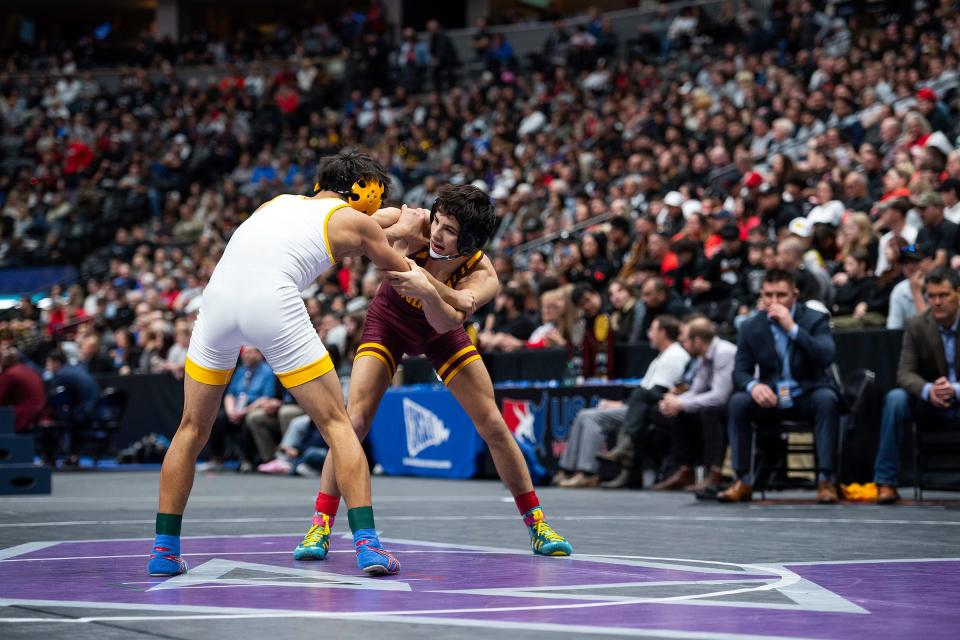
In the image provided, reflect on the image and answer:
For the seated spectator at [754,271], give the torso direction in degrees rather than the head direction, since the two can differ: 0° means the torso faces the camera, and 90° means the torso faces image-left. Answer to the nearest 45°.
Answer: approximately 45°

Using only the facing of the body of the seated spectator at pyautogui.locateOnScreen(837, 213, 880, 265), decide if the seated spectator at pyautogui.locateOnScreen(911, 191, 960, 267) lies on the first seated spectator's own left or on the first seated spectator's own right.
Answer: on the first seated spectator's own left

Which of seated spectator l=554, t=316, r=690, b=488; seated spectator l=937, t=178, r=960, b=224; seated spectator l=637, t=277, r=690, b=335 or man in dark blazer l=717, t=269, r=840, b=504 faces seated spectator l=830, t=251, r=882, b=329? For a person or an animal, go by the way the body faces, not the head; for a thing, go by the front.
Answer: seated spectator l=937, t=178, r=960, b=224

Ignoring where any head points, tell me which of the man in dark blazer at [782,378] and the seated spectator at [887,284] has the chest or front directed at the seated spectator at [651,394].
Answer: the seated spectator at [887,284]

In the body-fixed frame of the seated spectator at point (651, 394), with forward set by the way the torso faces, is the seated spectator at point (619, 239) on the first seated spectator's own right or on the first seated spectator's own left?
on the first seated spectator's own right

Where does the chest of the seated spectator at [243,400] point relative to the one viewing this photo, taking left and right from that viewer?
facing the viewer and to the left of the viewer

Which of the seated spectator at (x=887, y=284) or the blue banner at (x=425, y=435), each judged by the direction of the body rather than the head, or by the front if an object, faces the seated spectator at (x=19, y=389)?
the seated spectator at (x=887, y=284)

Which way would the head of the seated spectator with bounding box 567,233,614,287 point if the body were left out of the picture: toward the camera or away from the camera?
toward the camera

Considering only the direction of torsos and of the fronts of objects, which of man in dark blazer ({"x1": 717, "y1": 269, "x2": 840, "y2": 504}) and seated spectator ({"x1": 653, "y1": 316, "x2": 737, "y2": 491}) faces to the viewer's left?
the seated spectator

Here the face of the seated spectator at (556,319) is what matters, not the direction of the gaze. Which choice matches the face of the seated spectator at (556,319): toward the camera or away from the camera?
toward the camera

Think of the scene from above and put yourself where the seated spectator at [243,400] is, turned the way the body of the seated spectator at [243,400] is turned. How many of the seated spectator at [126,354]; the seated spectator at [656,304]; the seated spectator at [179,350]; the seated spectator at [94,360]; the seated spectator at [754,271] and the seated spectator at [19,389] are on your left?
2

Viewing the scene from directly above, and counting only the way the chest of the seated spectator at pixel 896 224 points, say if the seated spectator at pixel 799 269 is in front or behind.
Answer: in front

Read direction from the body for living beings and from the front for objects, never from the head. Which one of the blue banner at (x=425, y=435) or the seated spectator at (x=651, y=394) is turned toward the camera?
the blue banner

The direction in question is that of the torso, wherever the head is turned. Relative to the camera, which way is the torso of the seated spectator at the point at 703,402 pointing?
to the viewer's left

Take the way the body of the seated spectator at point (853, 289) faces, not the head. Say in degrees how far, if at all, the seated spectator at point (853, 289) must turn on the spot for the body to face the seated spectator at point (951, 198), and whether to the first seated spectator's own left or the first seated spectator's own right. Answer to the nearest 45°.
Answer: approximately 180°

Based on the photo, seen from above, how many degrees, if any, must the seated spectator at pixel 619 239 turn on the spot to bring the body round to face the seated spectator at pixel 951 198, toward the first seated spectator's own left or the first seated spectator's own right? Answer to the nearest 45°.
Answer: approximately 90° to the first seated spectator's own left

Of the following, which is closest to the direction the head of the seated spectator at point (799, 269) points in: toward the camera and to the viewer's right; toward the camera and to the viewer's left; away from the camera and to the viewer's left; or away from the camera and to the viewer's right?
toward the camera and to the viewer's left

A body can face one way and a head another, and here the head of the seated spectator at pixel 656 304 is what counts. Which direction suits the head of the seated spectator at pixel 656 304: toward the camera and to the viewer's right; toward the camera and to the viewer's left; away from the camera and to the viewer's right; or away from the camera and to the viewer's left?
toward the camera and to the viewer's left

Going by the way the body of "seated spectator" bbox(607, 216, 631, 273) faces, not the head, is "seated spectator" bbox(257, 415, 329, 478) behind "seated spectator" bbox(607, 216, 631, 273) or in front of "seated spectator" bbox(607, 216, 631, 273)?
in front
